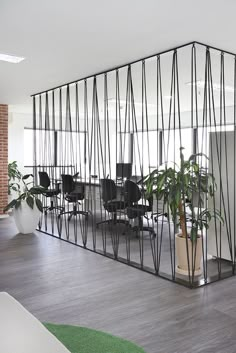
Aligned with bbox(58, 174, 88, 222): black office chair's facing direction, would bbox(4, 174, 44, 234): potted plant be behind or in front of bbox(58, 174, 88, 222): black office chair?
behind

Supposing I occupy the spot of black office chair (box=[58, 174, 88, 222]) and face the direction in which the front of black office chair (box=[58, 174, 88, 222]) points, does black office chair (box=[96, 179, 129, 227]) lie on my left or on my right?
on my right

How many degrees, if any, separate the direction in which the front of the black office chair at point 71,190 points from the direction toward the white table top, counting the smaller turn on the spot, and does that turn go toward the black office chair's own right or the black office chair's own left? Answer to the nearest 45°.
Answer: approximately 135° to the black office chair's own right

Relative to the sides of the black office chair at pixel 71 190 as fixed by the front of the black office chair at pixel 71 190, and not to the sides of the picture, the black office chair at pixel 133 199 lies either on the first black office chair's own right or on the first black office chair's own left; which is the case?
on the first black office chair's own right

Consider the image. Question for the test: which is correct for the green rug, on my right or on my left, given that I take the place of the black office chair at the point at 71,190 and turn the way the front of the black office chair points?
on my right

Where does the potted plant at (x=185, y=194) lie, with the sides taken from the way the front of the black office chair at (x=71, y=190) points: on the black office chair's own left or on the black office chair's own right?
on the black office chair's own right

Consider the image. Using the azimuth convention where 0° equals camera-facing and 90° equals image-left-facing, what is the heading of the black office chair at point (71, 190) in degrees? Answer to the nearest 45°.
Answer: approximately 225°
